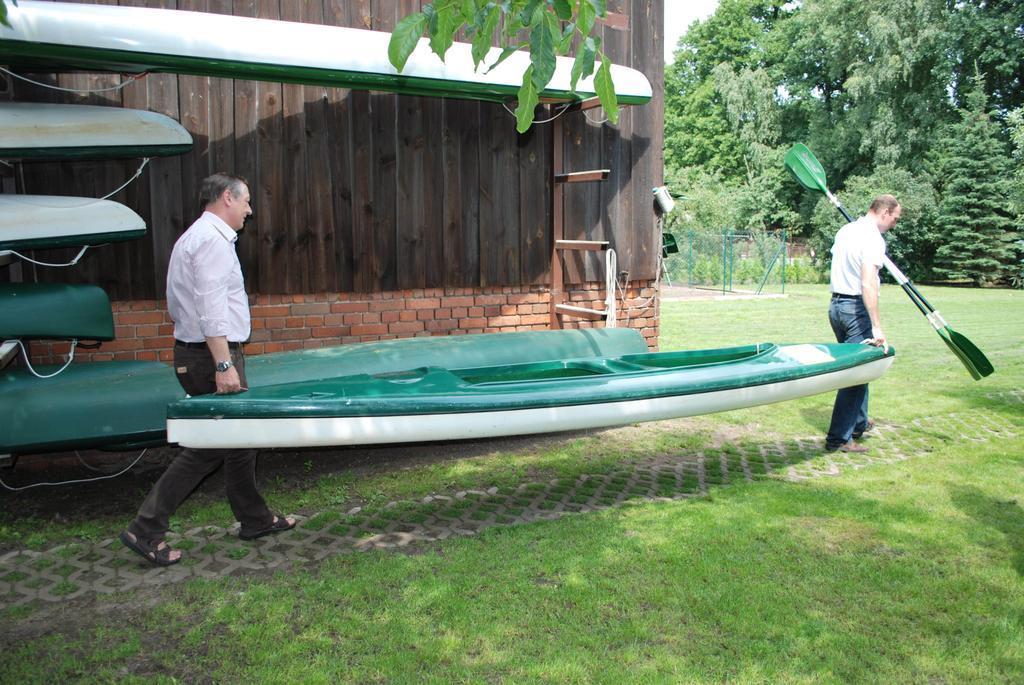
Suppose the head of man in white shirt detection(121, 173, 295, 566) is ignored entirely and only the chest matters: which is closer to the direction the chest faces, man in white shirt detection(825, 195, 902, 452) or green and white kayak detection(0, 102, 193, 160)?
the man in white shirt

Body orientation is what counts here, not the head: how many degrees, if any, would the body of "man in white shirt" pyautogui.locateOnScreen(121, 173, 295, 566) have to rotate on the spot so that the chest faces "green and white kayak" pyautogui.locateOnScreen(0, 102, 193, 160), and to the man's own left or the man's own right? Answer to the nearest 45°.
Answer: approximately 135° to the man's own left

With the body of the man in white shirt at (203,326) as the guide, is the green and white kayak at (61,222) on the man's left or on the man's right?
on the man's left

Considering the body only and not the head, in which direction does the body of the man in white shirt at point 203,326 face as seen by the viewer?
to the viewer's right

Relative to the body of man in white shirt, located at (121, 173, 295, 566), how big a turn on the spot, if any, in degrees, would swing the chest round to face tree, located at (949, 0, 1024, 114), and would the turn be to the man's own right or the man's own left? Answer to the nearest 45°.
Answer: approximately 45° to the man's own left

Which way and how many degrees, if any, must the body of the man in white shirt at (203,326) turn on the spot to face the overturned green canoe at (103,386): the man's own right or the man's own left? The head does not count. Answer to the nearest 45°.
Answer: approximately 135° to the man's own left

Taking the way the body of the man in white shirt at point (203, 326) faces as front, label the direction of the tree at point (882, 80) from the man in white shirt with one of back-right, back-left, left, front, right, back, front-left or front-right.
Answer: front-left

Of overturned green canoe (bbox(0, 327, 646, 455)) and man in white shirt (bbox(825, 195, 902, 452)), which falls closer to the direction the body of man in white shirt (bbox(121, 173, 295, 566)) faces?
the man in white shirt

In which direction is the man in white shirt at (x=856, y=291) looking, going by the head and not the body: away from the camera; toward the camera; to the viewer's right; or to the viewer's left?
to the viewer's right

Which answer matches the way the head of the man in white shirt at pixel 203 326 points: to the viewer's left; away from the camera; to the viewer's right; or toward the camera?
to the viewer's right
